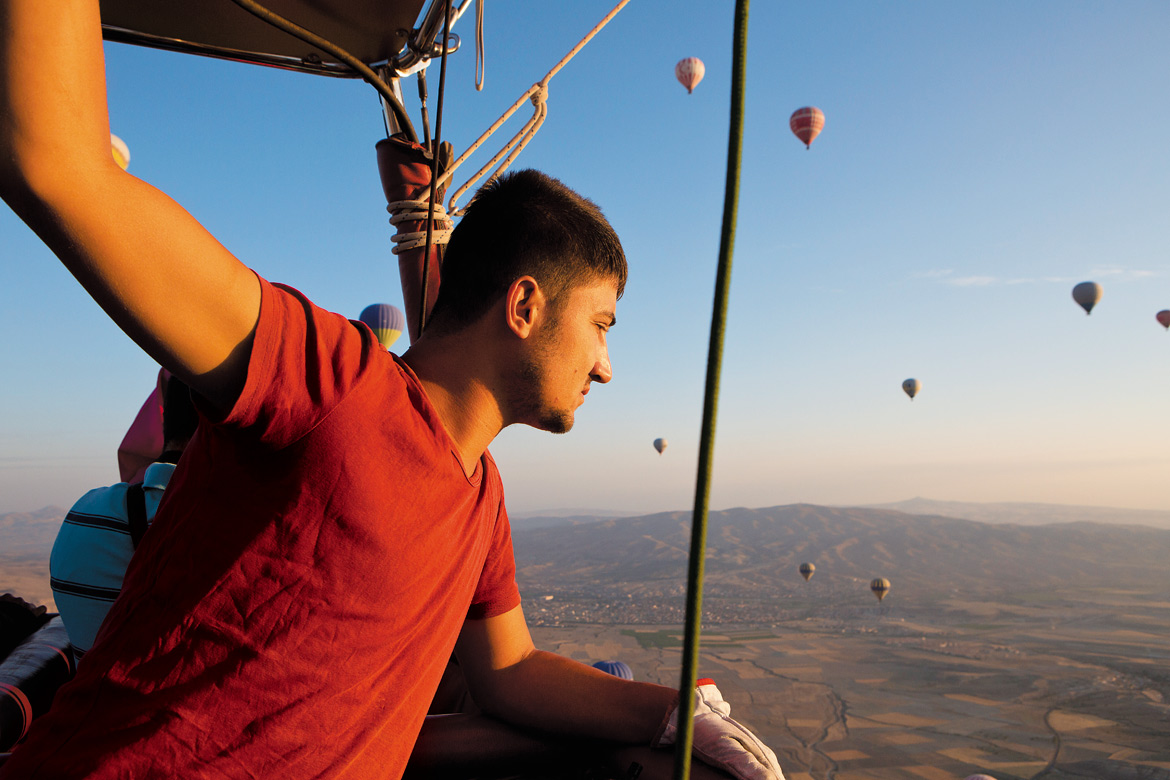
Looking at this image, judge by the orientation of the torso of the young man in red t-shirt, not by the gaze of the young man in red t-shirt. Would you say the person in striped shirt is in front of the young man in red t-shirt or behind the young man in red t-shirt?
behind

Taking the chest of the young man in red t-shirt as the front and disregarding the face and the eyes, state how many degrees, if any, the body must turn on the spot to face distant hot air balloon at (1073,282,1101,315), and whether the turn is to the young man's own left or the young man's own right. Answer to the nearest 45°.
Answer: approximately 90° to the young man's own left

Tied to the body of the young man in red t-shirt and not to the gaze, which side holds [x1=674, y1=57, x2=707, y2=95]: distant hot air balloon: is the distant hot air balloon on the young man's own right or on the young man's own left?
on the young man's own left

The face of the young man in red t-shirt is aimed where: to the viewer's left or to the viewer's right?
to the viewer's right

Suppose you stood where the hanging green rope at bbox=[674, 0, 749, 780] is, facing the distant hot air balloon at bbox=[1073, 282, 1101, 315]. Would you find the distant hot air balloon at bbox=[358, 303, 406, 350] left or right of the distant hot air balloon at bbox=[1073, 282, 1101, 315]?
left

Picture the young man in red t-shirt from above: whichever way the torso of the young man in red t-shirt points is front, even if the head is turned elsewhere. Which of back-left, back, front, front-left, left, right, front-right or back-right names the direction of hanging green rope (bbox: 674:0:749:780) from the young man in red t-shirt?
front

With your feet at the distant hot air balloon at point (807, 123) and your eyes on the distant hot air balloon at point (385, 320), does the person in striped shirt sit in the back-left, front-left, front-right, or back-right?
front-left

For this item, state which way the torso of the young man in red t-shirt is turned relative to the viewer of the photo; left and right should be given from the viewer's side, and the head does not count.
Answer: facing the viewer and to the right of the viewer

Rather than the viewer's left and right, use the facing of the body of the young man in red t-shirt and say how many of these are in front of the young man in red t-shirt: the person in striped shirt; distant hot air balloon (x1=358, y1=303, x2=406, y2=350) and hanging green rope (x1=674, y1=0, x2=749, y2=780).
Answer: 1

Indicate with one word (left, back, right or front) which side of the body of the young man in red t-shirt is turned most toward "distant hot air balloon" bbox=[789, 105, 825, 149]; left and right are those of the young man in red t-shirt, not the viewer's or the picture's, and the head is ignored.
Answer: left

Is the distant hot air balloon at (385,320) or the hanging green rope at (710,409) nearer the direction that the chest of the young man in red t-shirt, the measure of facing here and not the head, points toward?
the hanging green rope

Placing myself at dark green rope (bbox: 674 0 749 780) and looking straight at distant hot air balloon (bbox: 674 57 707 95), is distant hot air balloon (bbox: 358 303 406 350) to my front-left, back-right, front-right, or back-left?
front-left
